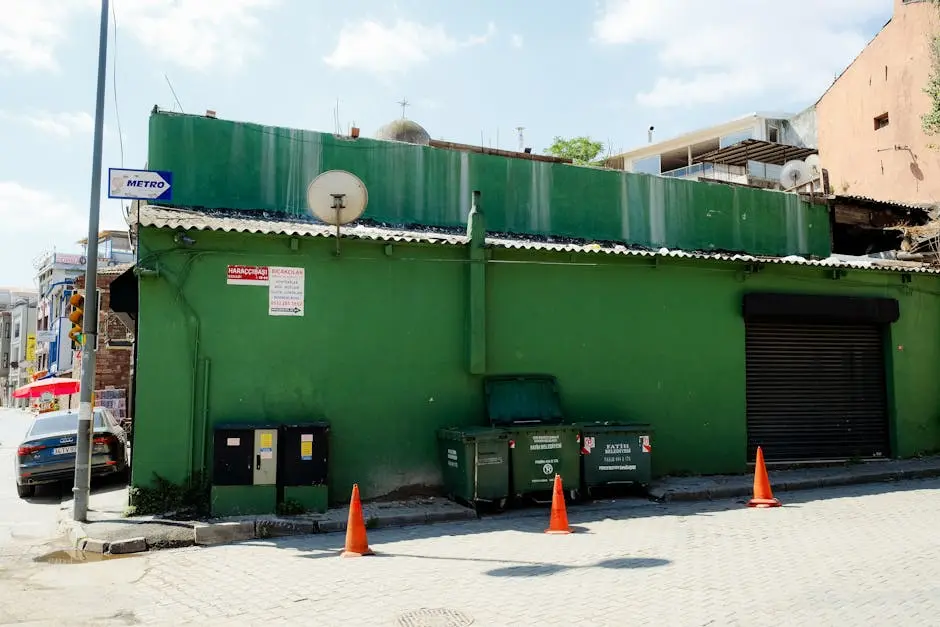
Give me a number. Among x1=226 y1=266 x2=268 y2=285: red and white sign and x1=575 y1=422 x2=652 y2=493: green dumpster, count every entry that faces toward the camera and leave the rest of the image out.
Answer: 2

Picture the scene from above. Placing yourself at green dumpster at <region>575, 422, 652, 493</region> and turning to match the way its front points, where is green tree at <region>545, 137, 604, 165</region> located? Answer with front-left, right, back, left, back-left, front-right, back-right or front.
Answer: back

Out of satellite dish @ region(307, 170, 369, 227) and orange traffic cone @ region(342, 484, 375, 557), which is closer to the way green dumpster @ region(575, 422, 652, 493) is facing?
the orange traffic cone

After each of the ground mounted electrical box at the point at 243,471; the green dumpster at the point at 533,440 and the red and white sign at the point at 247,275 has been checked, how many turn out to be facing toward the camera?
3

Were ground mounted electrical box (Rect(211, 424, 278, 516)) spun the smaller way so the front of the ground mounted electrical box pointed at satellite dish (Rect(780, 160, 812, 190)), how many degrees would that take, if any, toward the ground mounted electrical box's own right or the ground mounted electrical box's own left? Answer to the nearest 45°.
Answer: approximately 135° to the ground mounted electrical box's own left

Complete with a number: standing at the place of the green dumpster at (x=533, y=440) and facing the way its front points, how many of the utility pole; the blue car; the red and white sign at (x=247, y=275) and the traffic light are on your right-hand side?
4

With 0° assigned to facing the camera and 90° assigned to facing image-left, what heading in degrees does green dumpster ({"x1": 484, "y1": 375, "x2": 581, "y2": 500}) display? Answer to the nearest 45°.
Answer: approximately 0°

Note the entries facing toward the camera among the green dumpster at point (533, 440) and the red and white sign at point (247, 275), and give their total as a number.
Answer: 2

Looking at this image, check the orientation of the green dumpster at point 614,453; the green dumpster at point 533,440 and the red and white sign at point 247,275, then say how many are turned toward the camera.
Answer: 3

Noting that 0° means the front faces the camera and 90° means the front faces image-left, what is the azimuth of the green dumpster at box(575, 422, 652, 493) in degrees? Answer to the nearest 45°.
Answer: approximately 0°

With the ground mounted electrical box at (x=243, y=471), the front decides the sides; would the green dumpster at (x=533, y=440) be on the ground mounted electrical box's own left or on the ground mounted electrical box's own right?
on the ground mounted electrical box's own left

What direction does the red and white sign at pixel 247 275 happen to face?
toward the camera

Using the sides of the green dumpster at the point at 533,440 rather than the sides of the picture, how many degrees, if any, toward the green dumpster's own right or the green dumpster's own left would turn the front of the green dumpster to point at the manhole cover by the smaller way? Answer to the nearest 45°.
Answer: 0° — it already faces it

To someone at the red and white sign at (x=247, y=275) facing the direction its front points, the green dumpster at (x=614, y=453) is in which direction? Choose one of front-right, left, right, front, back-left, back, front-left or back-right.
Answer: left

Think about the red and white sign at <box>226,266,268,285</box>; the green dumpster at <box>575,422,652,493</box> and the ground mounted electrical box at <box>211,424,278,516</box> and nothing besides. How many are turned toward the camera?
3
